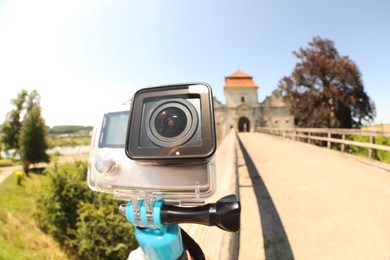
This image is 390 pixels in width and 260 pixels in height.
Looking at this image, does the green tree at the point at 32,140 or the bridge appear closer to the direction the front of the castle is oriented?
the bridge

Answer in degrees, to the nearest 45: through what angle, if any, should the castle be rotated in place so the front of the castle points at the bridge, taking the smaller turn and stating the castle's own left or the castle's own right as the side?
0° — it already faces it

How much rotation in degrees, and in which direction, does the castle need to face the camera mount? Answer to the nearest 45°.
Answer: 0° — it already faces it

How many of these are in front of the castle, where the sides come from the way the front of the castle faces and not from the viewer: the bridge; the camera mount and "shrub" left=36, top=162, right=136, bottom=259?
3

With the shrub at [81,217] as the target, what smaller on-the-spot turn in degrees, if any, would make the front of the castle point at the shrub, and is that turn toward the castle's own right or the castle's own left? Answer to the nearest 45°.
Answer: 0° — it already faces it

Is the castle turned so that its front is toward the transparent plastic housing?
yes

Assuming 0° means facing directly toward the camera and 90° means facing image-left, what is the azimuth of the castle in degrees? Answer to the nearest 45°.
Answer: approximately 0°

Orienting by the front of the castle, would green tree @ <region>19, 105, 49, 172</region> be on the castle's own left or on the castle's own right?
on the castle's own right
